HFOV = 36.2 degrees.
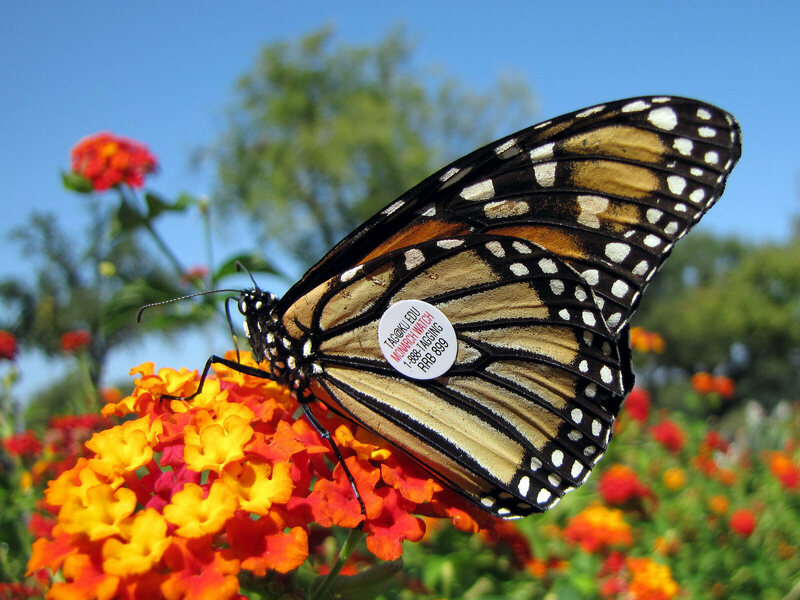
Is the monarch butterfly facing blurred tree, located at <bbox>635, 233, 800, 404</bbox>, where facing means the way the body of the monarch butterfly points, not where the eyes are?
no

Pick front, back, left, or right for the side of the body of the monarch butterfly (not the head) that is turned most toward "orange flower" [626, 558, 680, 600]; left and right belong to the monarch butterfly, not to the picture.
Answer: right

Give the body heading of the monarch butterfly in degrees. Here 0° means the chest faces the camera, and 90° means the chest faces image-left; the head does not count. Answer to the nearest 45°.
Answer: approximately 90°

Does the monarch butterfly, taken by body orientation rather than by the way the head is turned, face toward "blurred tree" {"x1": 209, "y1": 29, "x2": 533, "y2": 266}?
no

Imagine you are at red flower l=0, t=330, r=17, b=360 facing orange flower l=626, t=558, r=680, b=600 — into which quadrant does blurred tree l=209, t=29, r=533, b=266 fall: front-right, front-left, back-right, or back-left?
back-left

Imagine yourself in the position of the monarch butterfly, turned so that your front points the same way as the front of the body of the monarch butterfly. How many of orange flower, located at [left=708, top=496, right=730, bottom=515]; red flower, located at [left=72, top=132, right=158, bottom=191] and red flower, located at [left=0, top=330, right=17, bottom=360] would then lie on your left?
0

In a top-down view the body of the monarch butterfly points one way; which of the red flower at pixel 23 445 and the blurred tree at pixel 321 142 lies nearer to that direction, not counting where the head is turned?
the red flower

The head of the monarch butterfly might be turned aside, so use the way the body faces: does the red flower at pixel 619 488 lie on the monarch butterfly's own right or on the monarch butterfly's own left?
on the monarch butterfly's own right

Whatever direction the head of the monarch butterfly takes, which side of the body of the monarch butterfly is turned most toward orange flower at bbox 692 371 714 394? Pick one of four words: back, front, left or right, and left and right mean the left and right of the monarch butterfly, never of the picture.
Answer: right

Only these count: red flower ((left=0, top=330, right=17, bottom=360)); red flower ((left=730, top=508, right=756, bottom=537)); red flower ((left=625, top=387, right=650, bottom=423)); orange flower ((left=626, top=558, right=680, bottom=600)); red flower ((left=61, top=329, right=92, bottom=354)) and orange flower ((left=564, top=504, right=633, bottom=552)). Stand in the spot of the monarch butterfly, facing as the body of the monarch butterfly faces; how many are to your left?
0
